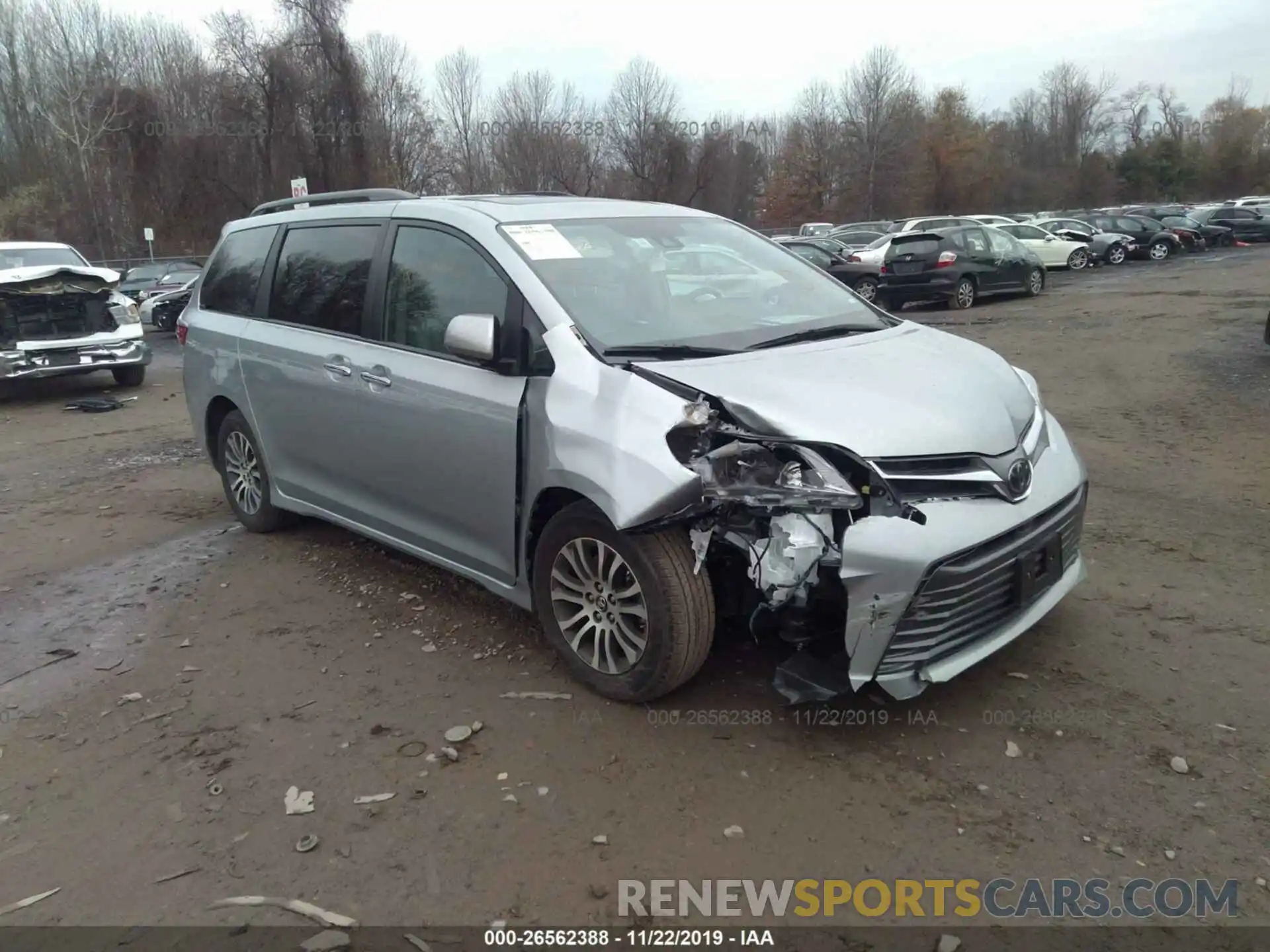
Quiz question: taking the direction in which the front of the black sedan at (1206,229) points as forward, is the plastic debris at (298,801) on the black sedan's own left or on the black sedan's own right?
on the black sedan's own right

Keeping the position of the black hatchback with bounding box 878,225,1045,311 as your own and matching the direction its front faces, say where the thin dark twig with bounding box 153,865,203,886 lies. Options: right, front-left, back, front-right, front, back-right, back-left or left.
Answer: back-right

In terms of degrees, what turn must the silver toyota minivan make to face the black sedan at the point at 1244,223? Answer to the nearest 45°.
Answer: approximately 90° to its left

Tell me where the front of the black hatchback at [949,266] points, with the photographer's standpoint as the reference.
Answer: facing away from the viewer and to the right of the viewer

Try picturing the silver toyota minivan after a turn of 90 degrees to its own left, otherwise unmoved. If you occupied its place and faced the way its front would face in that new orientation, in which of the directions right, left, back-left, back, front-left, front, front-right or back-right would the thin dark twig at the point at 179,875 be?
back

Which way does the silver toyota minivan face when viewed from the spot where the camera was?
facing the viewer and to the right of the viewer

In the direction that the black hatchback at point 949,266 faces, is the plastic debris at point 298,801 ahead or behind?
behind

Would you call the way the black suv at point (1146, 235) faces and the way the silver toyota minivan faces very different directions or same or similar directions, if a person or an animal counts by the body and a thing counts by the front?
same or similar directions

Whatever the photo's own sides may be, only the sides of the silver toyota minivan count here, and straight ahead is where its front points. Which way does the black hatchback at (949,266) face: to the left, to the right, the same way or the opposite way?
to the left

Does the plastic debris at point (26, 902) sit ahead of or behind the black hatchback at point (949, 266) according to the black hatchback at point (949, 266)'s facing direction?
behind

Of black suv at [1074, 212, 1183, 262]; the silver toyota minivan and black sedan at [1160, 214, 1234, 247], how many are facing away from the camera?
0
